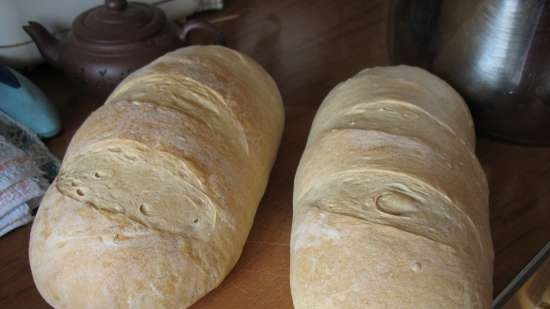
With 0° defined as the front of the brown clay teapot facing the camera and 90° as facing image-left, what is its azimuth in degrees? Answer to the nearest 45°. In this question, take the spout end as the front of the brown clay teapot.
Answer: approximately 90°

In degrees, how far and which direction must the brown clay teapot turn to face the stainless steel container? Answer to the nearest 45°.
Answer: approximately 135° to its left

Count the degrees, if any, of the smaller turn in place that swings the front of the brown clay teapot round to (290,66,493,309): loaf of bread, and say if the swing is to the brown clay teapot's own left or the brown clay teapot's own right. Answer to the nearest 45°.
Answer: approximately 135° to the brown clay teapot's own left
